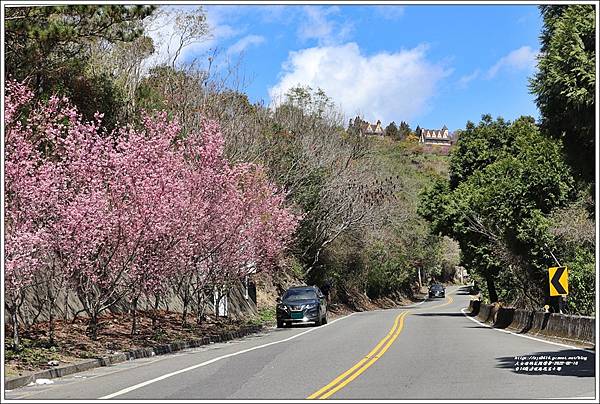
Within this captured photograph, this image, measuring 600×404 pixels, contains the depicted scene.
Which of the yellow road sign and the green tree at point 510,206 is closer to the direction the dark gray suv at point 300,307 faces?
the yellow road sign

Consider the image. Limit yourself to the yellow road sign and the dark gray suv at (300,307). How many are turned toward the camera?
2

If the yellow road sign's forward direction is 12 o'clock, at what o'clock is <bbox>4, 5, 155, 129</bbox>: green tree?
The green tree is roughly at 2 o'clock from the yellow road sign.

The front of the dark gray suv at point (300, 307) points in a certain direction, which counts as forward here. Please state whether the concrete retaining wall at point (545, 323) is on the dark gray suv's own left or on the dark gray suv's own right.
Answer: on the dark gray suv's own left

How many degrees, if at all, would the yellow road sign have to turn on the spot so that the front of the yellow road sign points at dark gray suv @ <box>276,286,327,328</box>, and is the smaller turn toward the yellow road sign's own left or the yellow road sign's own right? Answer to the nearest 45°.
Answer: approximately 135° to the yellow road sign's own right

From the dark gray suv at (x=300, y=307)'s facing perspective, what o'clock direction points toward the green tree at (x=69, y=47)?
The green tree is roughly at 1 o'clock from the dark gray suv.

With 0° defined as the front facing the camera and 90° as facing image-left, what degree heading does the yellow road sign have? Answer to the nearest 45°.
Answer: approximately 0°

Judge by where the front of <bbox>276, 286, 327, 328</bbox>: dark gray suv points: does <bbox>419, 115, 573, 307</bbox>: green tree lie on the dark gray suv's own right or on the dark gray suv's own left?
on the dark gray suv's own left
